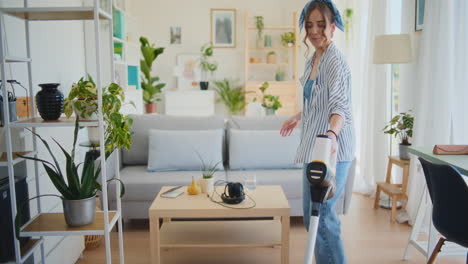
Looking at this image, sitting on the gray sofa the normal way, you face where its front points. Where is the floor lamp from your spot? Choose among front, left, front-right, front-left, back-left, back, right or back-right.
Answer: left

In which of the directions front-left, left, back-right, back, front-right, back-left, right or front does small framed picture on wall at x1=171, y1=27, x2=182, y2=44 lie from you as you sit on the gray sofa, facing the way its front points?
back

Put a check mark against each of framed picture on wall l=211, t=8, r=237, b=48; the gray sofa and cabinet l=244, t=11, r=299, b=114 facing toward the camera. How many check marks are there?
3

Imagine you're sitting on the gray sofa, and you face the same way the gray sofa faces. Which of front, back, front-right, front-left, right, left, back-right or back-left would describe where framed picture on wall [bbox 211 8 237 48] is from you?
back

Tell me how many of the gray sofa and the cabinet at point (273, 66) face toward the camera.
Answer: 2

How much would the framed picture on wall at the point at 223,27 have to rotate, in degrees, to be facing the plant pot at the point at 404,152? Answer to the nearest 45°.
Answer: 0° — it already faces it

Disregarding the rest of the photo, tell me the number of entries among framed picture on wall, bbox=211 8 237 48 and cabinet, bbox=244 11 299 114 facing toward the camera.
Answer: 2

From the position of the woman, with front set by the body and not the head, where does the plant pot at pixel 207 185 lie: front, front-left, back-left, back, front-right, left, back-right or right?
right

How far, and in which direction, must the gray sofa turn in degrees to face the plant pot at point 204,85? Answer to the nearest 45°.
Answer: approximately 180°

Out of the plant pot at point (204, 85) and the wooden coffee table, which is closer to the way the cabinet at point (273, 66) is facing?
the wooden coffee table

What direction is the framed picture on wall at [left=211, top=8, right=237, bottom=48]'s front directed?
toward the camera

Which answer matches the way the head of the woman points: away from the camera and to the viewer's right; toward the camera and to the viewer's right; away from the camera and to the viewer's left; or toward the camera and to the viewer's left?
toward the camera and to the viewer's left

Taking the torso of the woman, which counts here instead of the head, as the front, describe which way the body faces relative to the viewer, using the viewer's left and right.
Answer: facing the viewer and to the left of the viewer

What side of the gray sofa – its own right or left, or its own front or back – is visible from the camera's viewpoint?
front

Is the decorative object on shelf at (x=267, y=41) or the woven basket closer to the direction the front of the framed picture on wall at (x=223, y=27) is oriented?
the woven basket

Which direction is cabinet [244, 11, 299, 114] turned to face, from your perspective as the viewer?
facing the viewer

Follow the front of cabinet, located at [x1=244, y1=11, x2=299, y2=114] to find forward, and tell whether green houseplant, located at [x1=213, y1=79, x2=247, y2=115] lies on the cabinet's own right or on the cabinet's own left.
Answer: on the cabinet's own right
